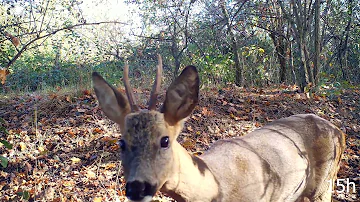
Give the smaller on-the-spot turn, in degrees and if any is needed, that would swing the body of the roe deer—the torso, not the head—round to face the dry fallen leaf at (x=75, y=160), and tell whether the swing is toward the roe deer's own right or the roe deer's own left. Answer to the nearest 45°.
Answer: approximately 90° to the roe deer's own right

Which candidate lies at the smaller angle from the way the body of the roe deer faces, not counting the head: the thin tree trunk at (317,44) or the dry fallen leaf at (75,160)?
the dry fallen leaf

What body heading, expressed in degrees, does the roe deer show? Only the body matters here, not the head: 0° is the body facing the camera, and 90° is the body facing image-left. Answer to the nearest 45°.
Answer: approximately 45°

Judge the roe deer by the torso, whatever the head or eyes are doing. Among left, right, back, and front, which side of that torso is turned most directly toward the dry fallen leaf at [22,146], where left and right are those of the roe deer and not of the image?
right

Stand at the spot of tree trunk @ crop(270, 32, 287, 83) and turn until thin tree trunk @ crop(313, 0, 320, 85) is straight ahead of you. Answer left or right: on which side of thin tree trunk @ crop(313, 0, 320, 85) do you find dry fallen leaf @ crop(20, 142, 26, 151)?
right

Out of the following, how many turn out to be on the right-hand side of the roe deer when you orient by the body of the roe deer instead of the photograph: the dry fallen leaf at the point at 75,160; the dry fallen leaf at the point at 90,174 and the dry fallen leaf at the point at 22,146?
3

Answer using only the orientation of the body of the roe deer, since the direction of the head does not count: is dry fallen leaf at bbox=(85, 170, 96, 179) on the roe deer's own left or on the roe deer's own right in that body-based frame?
on the roe deer's own right
